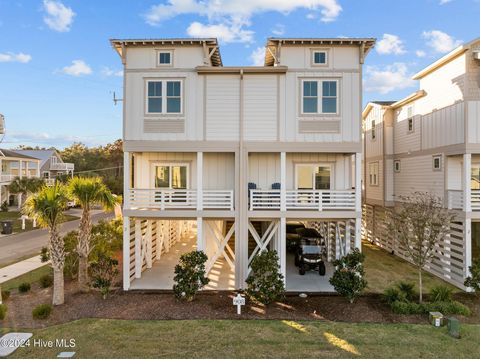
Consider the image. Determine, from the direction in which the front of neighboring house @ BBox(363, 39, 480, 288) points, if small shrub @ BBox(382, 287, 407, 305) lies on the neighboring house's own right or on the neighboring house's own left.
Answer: on the neighboring house's own right

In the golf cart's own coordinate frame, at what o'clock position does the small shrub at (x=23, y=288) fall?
The small shrub is roughly at 2 o'clock from the golf cart.

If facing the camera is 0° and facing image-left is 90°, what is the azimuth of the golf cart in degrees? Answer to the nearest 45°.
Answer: approximately 0°

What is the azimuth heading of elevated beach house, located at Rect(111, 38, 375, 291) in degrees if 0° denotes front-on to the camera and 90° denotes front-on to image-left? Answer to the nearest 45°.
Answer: approximately 0°

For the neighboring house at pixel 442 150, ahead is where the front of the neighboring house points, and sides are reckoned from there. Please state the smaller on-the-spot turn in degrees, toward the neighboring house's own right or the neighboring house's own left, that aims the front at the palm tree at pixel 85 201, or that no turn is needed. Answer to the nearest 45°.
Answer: approximately 90° to the neighboring house's own right

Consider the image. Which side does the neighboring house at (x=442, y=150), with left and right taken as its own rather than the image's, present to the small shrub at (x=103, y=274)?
right

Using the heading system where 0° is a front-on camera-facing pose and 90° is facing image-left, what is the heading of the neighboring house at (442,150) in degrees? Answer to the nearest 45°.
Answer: approximately 315°

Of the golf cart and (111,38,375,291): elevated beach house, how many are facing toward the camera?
2
